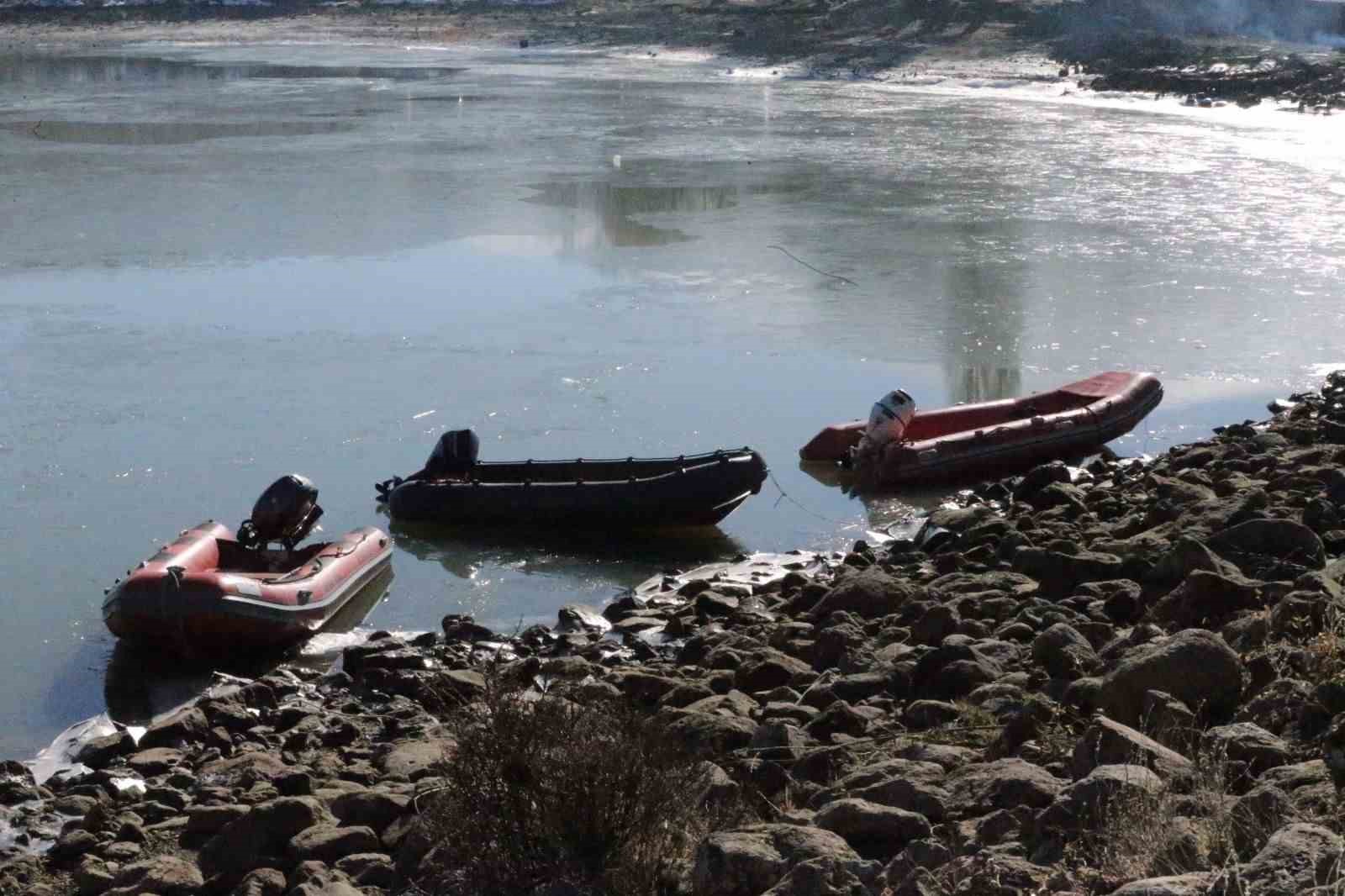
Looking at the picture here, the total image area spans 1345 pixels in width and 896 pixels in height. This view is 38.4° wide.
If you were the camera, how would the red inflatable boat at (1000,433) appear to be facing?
facing away from the viewer and to the right of the viewer

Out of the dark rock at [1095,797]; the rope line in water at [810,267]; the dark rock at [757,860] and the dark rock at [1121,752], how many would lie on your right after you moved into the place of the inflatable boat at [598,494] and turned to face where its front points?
3

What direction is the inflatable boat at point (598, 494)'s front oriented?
to the viewer's right

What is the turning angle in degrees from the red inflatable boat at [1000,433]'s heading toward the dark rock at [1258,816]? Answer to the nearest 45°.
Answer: approximately 135° to its right

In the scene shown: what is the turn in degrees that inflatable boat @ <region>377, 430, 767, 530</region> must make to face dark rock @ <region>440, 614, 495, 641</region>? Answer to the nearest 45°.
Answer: approximately 90° to its right

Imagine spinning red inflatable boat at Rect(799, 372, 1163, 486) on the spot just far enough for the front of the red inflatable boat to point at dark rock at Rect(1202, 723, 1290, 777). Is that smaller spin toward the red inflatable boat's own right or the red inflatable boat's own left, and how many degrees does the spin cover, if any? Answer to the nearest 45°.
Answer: approximately 135° to the red inflatable boat's own right

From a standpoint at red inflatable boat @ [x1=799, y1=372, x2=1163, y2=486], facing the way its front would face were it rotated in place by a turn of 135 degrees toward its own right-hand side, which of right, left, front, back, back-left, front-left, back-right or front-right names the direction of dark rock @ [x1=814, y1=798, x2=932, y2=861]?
front

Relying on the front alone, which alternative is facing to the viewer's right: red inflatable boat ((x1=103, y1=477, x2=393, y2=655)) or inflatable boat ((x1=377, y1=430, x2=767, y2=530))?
the inflatable boat

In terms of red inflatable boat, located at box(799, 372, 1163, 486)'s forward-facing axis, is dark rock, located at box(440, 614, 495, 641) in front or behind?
behind

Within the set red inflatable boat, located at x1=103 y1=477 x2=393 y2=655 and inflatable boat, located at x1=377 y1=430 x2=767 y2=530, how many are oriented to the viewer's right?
1

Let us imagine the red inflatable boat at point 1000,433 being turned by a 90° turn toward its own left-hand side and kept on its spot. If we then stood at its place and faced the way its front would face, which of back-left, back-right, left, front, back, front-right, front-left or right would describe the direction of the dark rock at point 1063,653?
back-left

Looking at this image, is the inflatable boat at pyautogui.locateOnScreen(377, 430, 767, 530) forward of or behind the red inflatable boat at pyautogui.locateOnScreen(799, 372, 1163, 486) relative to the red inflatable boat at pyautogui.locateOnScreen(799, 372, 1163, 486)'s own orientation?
behind
